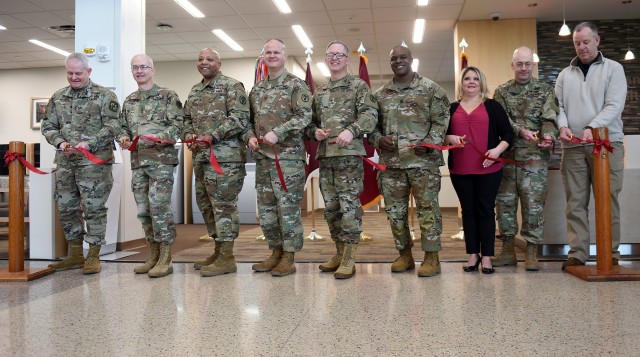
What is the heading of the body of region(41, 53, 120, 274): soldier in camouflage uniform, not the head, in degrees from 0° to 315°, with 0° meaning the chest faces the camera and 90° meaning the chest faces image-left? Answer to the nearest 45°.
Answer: approximately 45°

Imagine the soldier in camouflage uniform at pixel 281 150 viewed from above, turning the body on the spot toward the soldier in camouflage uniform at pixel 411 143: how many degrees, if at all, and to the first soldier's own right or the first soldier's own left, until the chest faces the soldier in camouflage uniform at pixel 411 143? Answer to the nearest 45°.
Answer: approximately 135° to the first soldier's own left

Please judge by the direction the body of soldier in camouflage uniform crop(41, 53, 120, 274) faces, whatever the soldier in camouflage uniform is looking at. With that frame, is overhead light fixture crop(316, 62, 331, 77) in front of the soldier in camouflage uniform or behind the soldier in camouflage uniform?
behind
